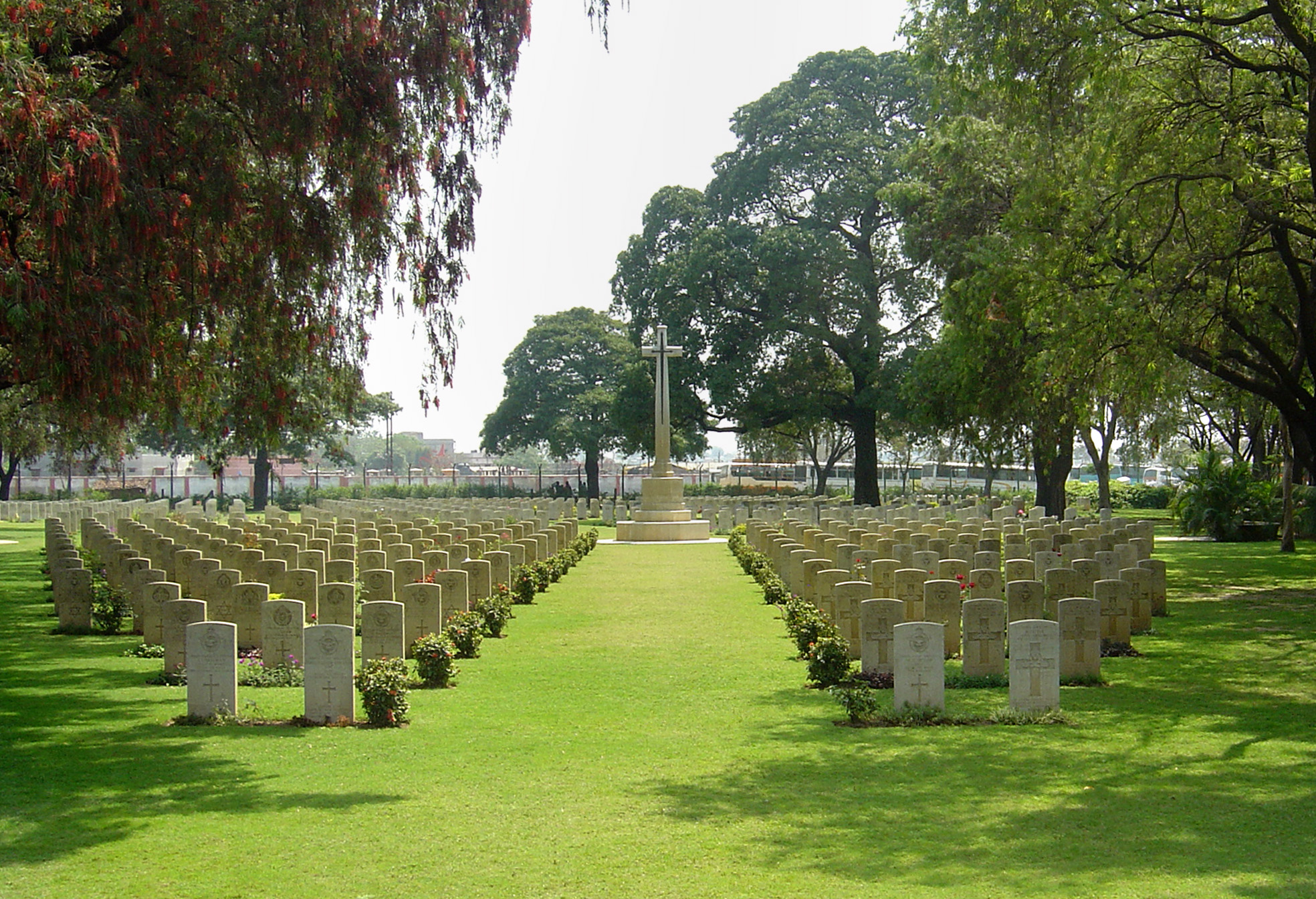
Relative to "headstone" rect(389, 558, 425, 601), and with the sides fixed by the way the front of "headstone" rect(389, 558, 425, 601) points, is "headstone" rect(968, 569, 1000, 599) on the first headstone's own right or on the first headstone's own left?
on the first headstone's own left

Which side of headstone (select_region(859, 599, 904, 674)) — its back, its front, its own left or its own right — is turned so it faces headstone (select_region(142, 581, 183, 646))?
right

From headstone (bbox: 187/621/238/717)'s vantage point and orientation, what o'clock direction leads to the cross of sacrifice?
The cross of sacrifice is roughly at 7 o'clock from the headstone.

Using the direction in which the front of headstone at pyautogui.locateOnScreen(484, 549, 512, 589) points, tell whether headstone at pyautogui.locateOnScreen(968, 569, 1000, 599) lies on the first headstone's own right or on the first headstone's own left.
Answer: on the first headstone's own left

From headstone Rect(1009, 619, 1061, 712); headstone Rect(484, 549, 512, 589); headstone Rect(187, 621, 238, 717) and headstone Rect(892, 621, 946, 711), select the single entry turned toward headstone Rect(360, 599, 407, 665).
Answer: headstone Rect(484, 549, 512, 589)

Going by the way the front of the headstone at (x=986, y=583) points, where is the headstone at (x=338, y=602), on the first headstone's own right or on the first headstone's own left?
on the first headstone's own right

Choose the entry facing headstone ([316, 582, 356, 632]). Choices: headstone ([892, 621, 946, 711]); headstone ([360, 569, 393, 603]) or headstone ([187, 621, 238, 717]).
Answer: headstone ([360, 569, 393, 603])

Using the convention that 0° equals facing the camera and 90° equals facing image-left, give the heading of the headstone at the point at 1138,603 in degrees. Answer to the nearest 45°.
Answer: approximately 0°

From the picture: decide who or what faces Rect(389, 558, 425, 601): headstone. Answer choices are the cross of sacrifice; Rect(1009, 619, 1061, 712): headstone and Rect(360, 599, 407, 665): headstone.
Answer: the cross of sacrifice

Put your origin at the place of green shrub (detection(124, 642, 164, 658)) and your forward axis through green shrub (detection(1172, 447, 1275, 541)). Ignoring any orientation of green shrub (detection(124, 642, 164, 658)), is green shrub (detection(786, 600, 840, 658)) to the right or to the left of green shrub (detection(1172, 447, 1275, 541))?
right

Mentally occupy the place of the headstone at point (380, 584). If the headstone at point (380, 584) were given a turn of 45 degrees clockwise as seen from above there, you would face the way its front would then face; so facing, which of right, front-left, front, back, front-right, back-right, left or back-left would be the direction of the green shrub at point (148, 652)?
front

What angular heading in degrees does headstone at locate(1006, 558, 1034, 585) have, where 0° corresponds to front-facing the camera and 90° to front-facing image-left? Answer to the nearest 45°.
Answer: approximately 0°

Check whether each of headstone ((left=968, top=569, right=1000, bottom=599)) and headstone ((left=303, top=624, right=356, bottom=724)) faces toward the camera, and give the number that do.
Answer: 2
